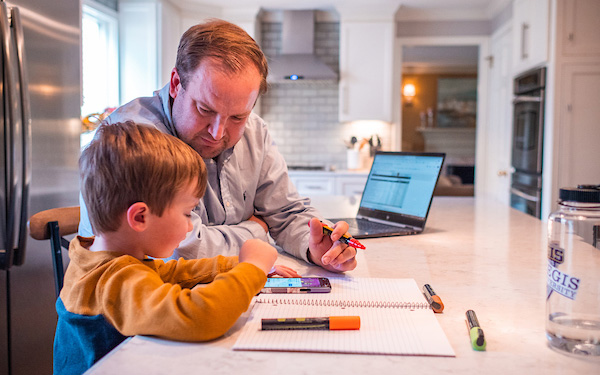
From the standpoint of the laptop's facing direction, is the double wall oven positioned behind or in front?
behind

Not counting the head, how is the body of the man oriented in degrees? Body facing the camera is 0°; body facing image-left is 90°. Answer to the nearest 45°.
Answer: approximately 315°

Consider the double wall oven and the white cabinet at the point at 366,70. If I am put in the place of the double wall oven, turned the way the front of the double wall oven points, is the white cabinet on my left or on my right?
on my right

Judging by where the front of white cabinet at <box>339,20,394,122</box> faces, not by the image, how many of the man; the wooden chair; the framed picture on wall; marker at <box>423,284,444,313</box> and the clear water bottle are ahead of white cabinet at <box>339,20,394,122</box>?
4

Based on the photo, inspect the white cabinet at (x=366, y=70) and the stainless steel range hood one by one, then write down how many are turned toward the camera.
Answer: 2

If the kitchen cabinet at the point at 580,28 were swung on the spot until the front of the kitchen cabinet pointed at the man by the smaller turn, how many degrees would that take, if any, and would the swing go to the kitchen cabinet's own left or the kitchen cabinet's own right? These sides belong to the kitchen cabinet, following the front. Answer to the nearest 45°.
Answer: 0° — it already faces them

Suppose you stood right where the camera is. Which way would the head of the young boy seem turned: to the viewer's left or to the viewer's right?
to the viewer's right

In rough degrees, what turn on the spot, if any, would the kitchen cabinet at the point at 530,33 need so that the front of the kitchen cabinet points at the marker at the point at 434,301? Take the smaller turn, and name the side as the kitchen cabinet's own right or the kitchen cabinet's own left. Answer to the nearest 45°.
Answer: approximately 45° to the kitchen cabinet's own left
